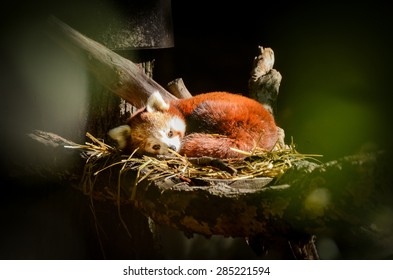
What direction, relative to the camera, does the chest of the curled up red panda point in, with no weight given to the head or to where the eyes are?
to the viewer's left
